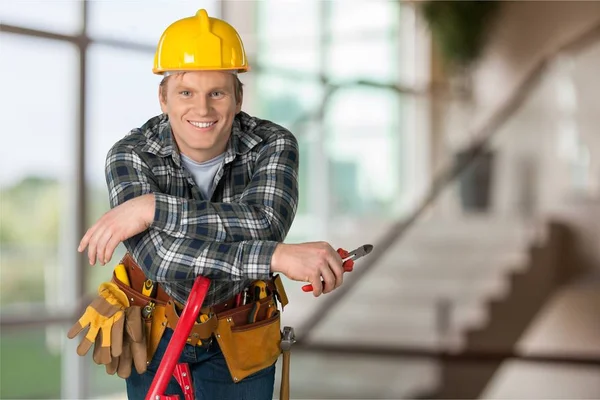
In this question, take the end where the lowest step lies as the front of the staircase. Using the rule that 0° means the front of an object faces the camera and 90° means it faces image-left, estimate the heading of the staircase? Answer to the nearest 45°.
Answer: approximately 45°

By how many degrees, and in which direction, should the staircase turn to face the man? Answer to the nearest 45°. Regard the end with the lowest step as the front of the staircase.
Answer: approximately 45° to its left

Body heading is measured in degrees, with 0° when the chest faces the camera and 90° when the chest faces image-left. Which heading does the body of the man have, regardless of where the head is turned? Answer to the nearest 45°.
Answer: approximately 0°

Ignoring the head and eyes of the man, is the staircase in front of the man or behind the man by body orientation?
behind
